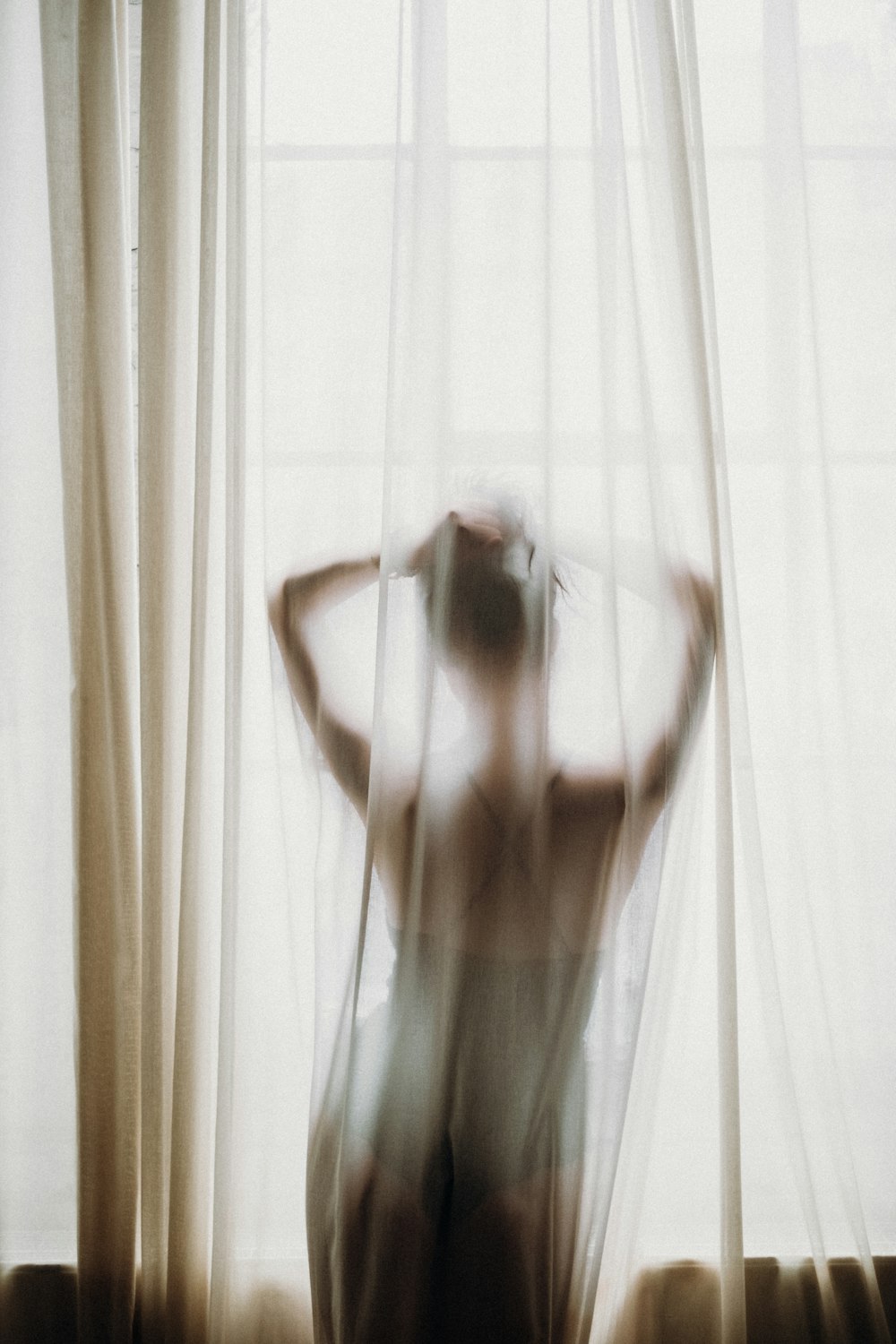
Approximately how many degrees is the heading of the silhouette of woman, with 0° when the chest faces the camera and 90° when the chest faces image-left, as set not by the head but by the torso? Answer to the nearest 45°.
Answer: approximately 180°
